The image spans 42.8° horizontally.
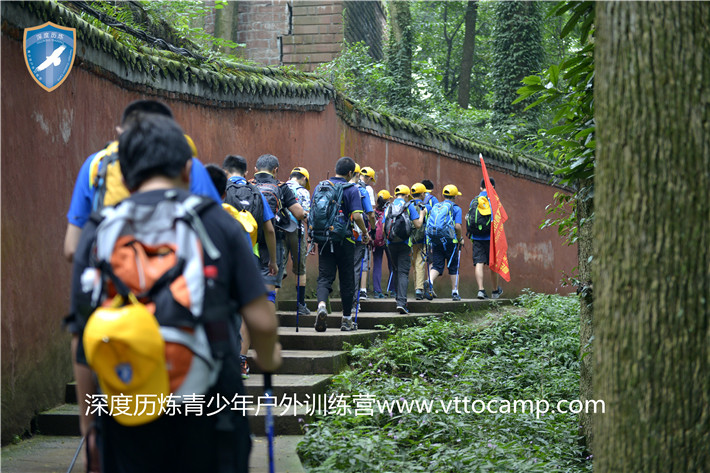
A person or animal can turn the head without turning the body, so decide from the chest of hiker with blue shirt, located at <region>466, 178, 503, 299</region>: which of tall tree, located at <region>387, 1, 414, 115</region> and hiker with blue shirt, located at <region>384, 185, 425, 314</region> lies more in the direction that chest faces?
the tall tree

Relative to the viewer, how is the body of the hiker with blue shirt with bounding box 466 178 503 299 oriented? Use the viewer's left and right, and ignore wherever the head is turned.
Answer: facing away from the viewer and to the right of the viewer

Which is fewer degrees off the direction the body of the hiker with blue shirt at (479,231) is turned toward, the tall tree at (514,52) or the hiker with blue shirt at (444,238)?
the tall tree

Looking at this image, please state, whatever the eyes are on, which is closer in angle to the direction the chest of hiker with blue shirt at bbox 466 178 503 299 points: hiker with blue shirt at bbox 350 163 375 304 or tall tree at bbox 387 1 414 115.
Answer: the tall tree

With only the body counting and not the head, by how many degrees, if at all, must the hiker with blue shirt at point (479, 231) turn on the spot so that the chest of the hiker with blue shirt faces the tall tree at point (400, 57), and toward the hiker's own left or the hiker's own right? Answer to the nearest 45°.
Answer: approximately 45° to the hiker's own left

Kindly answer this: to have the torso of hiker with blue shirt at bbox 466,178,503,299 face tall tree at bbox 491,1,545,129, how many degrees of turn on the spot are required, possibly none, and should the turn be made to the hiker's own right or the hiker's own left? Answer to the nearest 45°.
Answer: approximately 45° to the hiker's own left

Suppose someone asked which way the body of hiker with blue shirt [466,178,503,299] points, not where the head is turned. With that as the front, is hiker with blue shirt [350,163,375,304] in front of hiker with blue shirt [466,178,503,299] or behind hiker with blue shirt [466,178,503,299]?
behind
